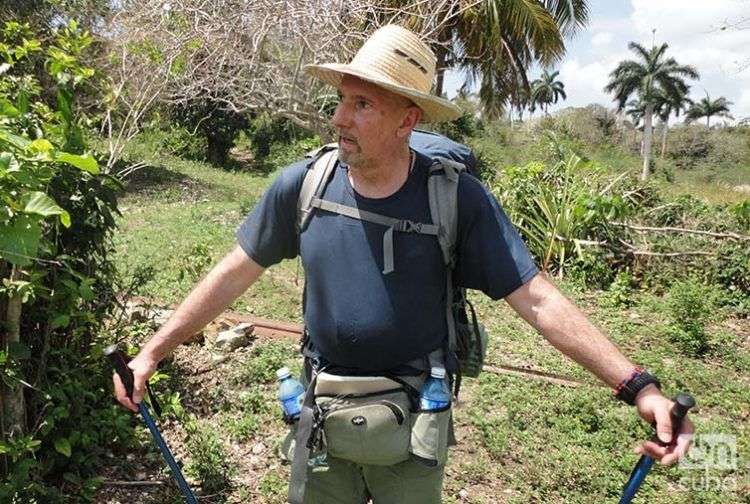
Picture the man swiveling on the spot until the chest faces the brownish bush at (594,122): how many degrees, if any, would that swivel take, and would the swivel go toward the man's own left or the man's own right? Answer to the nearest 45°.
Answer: approximately 180°

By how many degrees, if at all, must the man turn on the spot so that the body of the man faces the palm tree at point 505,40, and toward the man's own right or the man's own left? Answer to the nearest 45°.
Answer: approximately 180°

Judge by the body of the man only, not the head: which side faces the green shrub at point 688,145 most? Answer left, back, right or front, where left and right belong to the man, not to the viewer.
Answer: back

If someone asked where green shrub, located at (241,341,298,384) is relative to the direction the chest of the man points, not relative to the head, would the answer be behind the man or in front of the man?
behind

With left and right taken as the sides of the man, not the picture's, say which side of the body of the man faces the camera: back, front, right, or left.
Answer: front

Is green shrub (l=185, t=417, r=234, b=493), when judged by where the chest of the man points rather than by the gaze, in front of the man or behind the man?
behind

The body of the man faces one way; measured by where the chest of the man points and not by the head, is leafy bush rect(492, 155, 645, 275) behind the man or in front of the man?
behind

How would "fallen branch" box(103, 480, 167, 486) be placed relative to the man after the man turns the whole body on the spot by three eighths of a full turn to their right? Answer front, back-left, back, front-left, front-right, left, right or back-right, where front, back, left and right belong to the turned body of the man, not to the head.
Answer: front

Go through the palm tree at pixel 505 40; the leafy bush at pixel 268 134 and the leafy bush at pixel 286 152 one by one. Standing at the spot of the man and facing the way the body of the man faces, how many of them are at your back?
3

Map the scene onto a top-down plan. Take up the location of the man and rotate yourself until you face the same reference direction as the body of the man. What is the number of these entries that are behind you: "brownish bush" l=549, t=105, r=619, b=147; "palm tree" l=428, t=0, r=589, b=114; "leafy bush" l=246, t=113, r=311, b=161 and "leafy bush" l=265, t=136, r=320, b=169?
4

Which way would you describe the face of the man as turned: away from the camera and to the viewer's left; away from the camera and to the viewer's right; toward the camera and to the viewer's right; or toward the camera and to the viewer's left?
toward the camera and to the viewer's left

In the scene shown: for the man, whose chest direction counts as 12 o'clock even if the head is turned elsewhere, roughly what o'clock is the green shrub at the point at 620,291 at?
The green shrub is roughly at 7 o'clock from the man.

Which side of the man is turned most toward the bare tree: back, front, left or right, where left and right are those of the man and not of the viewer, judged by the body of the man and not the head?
back

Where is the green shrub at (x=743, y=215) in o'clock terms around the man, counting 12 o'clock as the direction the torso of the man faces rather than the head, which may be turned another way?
The green shrub is roughly at 7 o'clock from the man.

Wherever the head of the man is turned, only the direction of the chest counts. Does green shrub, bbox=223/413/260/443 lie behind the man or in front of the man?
behind

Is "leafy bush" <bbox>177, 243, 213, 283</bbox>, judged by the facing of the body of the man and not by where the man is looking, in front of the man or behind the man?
behind
